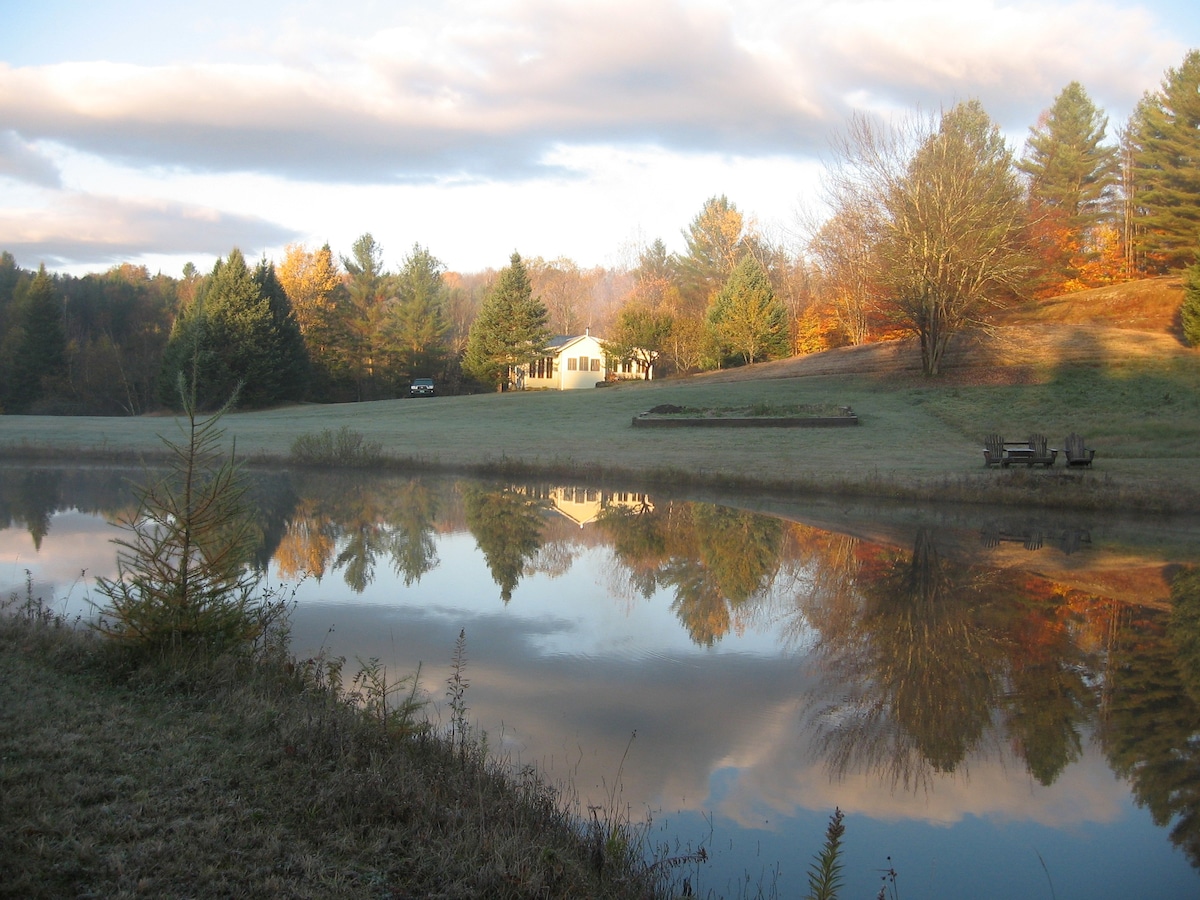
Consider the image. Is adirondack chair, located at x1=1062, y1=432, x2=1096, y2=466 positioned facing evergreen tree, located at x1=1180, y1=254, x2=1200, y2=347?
no

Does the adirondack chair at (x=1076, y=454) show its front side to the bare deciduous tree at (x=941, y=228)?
no

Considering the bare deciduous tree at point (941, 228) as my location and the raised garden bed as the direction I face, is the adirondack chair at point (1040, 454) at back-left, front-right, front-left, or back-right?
front-left
